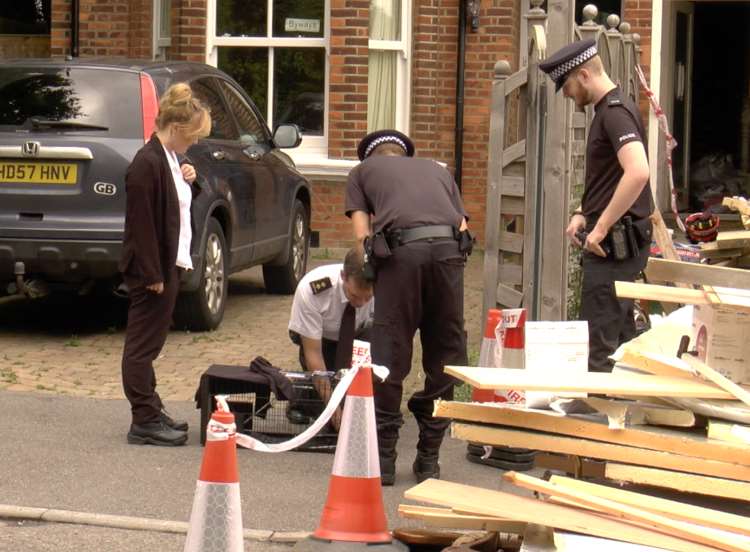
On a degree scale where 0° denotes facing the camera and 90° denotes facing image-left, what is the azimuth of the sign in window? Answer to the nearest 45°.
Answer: approximately 0°

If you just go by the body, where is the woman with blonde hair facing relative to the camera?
to the viewer's right

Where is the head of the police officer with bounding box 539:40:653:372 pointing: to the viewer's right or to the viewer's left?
to the viewer's left

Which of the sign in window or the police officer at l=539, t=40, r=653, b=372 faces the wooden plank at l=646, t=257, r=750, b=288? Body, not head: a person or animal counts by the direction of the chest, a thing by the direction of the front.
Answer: the sign in window

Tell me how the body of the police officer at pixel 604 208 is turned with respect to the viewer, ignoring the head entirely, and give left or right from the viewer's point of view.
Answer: facing to the left of the viewer

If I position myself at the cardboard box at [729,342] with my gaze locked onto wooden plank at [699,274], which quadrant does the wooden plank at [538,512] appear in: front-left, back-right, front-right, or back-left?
back-left

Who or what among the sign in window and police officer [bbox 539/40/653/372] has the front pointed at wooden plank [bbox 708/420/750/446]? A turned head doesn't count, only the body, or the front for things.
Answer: the sign in window

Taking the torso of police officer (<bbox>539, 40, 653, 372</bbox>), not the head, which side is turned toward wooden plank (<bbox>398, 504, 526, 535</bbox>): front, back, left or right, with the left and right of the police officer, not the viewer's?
left

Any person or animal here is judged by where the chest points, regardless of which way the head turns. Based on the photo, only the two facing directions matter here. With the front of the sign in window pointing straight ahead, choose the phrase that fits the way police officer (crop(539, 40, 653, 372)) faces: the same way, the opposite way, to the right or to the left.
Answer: to the right

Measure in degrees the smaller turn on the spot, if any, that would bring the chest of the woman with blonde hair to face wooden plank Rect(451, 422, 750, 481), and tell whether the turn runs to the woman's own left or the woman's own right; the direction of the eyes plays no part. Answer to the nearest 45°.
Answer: approximately 45° to the woman's own right

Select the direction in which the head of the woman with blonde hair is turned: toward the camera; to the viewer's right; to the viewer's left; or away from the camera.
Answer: to the viewer's right

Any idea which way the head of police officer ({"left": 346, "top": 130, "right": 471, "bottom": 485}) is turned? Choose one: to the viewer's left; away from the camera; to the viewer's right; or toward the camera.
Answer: away from the camera
